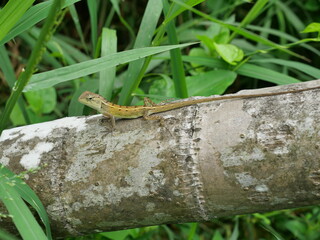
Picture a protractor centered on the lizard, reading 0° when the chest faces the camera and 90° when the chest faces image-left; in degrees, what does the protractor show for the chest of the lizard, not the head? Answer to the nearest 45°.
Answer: approximately 90°

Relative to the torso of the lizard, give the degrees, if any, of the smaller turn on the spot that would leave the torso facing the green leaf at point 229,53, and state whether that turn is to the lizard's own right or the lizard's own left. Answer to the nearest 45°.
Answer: approximately 135° to the lizard's own right
